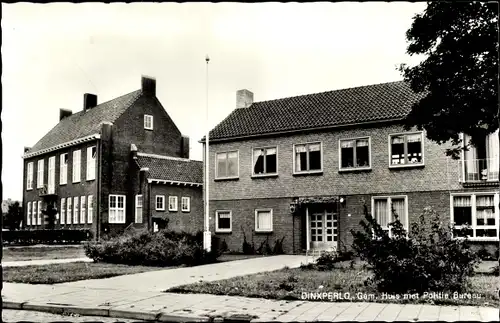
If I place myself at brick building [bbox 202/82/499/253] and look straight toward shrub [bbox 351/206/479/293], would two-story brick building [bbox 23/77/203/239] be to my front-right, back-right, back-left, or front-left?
back-right

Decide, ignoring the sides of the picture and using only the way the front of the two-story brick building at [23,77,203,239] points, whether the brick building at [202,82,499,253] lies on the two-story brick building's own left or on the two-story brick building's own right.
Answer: on the two-story brick building's own left

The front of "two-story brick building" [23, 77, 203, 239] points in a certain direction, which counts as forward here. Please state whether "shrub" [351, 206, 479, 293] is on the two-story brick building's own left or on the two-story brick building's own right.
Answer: on the two-story brick building's own left

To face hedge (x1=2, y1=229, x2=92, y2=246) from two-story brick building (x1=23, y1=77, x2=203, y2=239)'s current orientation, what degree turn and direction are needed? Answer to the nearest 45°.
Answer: approximately 45° to its right

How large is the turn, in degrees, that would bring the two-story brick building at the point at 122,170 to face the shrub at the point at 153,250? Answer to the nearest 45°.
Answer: approximately 45° to its left

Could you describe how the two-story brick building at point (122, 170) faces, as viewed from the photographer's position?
facing the viewer and to the left of the viewer
